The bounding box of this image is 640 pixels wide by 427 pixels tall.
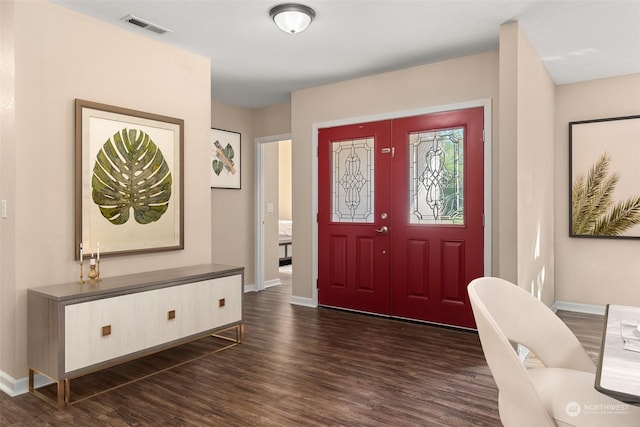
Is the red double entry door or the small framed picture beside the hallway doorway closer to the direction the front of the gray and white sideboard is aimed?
the red double entry door

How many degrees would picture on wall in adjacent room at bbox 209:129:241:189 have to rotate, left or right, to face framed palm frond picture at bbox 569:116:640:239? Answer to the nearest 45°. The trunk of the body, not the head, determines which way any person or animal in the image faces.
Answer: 0° — it already faces it

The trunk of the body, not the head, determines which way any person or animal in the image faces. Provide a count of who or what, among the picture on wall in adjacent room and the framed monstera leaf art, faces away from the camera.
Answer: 0

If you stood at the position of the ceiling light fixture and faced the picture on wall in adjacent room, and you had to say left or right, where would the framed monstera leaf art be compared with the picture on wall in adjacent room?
left

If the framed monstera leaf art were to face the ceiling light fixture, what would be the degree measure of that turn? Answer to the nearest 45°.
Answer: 0° — it already faces it

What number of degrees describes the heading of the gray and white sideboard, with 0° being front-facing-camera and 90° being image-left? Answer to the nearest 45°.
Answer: approximately 315°

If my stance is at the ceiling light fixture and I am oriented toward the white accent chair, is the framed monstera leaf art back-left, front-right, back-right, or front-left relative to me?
back-right

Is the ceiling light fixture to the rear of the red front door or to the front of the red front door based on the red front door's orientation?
to the front
